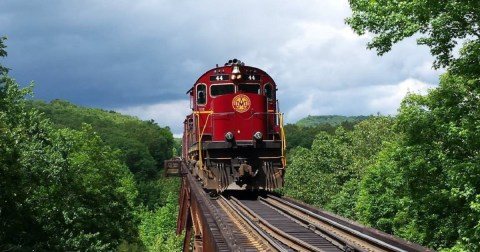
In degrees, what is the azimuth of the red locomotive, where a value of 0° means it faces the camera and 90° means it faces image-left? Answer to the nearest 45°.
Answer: approximately 0°
